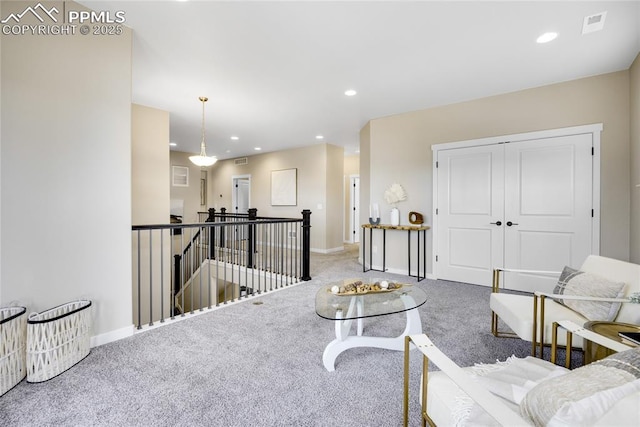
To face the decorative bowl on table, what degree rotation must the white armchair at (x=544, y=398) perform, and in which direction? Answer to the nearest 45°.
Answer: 0° — it already faces it

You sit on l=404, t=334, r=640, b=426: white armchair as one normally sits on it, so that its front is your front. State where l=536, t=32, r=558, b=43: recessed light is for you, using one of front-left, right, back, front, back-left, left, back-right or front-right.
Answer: front-right

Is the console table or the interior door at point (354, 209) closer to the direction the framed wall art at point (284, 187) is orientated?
the console table

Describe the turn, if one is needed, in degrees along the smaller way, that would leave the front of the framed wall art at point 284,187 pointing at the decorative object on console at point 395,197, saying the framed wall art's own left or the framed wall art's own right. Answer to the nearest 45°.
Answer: approximately 90° to the framed wall art's own left

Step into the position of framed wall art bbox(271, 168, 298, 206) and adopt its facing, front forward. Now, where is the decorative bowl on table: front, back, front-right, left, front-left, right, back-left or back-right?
front-left

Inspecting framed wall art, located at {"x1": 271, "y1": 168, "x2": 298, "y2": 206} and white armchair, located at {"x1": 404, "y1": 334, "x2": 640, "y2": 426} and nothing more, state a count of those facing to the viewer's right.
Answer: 0

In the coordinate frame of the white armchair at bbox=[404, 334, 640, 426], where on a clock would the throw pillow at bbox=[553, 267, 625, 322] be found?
The throw pillow is roughly at 2 o'clock from the white armchair.

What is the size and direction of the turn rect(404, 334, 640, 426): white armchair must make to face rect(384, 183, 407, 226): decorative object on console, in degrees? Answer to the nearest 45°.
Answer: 0° — it already faces it

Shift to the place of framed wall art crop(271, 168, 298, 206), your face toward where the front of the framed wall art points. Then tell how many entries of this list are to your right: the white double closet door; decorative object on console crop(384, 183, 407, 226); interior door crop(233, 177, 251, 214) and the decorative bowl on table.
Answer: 1

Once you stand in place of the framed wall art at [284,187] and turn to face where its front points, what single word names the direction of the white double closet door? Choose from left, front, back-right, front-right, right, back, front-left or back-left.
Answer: left

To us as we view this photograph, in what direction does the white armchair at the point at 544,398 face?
facing away from the viewer and to the left of the viewer

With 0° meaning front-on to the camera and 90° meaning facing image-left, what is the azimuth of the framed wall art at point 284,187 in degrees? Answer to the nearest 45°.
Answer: approximately 45°

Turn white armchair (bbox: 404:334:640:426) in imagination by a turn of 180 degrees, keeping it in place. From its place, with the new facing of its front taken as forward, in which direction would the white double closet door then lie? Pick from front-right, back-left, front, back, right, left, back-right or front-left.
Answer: back-left
